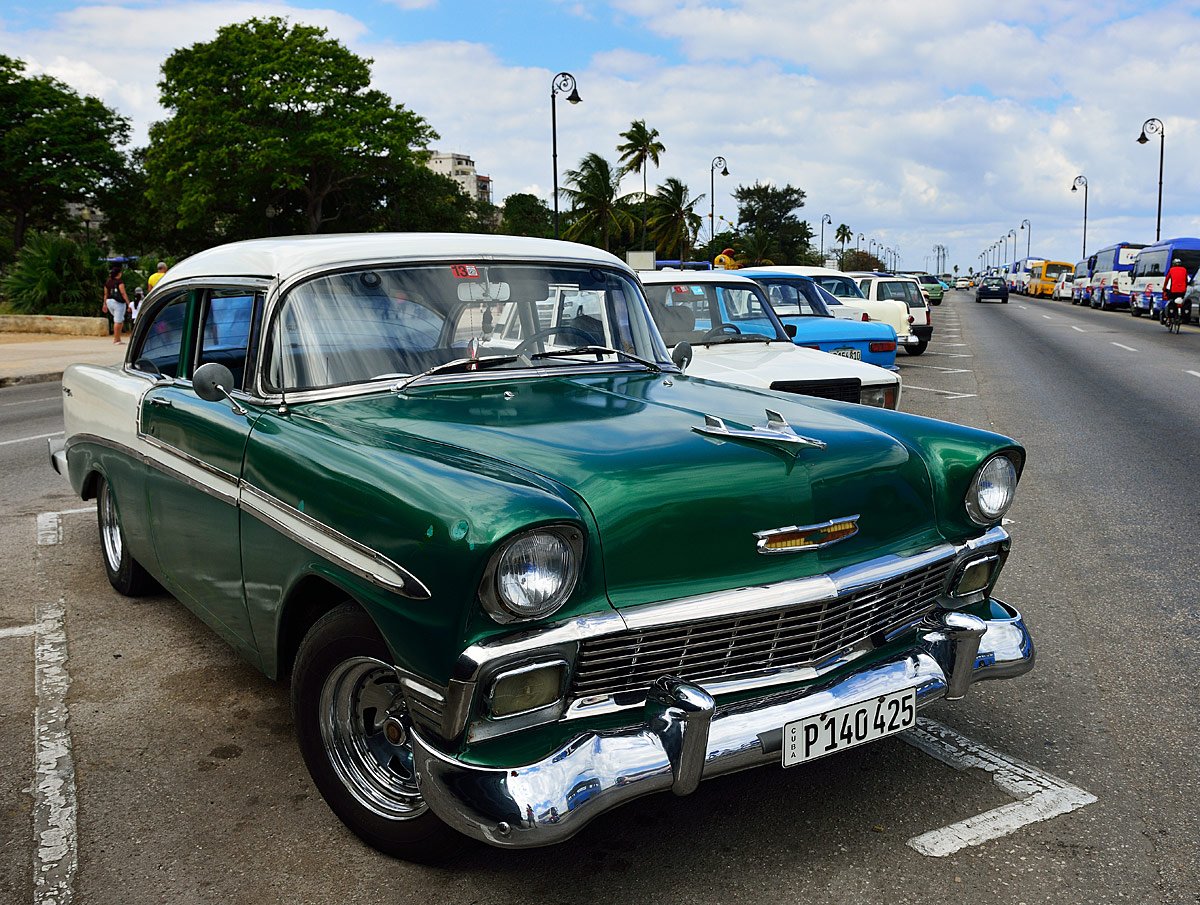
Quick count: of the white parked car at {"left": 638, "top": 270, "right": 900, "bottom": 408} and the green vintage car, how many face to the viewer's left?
0

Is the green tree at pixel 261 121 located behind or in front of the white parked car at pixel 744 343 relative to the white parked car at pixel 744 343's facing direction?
behind

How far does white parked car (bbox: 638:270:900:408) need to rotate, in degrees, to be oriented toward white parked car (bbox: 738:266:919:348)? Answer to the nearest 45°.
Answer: approximately 135° to its left

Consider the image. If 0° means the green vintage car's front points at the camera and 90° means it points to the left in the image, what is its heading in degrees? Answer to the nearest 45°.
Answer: approximately 315°

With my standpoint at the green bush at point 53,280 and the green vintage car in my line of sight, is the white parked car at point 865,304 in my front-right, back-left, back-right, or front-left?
front-left

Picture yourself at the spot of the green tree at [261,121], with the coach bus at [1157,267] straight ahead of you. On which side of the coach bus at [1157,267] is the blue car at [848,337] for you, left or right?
right

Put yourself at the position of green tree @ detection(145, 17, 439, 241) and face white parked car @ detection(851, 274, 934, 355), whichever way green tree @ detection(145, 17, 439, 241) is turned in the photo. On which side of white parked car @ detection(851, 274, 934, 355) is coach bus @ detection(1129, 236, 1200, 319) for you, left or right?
left

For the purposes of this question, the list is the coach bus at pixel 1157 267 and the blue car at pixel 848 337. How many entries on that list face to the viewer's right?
0

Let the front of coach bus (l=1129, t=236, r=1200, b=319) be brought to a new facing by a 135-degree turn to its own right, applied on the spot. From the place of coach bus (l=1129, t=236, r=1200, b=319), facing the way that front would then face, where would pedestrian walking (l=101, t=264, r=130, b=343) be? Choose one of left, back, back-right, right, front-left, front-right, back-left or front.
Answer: right
